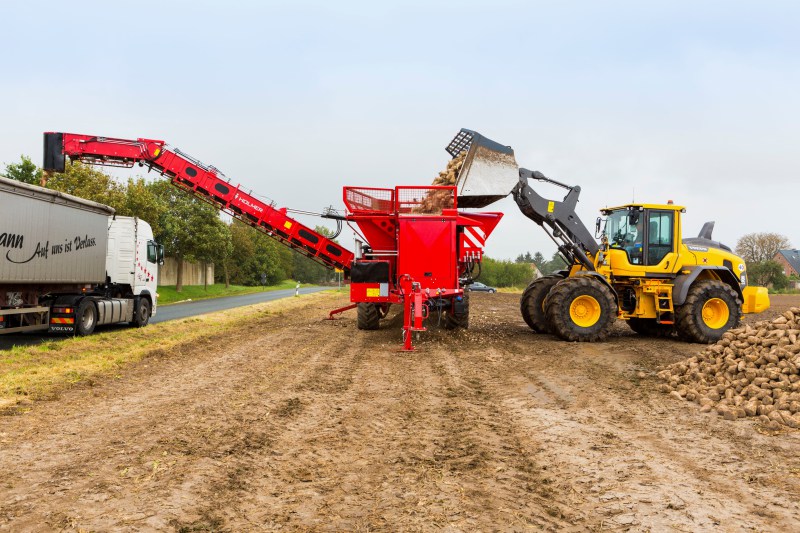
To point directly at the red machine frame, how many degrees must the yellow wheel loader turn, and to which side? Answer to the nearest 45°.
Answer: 0° — it already faces it

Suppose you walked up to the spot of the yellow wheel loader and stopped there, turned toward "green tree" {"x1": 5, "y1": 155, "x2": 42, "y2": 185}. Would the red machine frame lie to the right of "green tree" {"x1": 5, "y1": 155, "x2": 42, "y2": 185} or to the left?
left

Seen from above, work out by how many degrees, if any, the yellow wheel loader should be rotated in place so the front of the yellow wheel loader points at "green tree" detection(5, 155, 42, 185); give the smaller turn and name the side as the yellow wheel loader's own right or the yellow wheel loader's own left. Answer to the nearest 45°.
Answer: approximately 45° to the yellow wheel loader's own right

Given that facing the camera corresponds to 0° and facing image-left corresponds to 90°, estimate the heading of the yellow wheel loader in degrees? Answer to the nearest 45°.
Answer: approximately 45°

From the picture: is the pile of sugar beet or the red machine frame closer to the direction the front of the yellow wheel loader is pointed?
the red machine frame

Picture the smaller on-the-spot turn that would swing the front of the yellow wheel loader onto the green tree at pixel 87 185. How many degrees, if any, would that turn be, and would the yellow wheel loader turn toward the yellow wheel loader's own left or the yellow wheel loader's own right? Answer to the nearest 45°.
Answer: approximately 45° to the yellow wheel loader's own right

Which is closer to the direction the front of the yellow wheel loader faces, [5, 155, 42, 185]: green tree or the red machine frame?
the red machine frame

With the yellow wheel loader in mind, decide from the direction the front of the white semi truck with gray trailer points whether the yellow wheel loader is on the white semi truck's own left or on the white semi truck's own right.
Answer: on the white semi truck's own right

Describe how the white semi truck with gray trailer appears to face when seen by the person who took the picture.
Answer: facing away from the viewer and to the right of the viewer

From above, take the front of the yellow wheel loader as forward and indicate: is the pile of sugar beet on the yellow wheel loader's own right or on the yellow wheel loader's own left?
on the yellow wheel loader's own left
